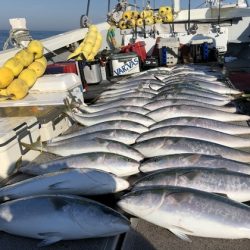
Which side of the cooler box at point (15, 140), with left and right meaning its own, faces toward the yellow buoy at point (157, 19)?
left

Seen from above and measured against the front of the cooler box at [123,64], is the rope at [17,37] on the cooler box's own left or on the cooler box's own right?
on the cooler box's own right

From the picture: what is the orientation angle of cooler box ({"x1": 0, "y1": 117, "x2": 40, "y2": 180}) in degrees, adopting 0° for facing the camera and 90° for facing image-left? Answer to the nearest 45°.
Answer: approximately 315°

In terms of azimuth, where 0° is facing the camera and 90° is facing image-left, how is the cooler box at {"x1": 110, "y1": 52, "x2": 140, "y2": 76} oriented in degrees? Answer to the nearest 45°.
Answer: approximately 0°

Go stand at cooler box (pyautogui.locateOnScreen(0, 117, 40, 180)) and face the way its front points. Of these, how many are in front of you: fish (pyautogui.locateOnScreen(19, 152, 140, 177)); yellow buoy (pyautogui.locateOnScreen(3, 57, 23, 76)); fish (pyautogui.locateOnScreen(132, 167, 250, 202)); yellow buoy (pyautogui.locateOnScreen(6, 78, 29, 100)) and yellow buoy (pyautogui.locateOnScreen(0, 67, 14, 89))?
2

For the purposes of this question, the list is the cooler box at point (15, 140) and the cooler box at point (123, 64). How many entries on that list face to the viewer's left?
0

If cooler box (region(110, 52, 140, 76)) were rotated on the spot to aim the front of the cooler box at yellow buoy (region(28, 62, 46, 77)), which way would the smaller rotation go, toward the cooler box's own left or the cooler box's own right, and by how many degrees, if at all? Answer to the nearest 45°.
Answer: approximately 45° to the cooler box's own right

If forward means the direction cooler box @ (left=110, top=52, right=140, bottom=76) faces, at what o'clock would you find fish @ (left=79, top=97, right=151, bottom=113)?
The fish is roughly at 12 o'clock from the cooler box.

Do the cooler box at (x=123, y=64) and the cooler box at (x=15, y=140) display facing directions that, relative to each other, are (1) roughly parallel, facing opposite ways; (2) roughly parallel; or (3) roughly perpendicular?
roughly perpendicular

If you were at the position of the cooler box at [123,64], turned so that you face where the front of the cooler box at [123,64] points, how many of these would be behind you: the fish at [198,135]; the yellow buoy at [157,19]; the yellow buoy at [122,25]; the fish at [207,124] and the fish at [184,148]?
2

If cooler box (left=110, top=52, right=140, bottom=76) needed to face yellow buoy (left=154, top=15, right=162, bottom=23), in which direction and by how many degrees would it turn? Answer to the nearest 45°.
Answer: approximately 180°

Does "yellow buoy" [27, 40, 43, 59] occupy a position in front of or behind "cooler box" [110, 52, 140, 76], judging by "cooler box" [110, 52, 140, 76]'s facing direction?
in front

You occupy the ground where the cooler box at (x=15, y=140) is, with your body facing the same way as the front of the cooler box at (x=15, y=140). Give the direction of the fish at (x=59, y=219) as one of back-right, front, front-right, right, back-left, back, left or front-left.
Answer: front-right

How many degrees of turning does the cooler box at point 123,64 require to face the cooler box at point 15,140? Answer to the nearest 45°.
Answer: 0° — it already faces it
